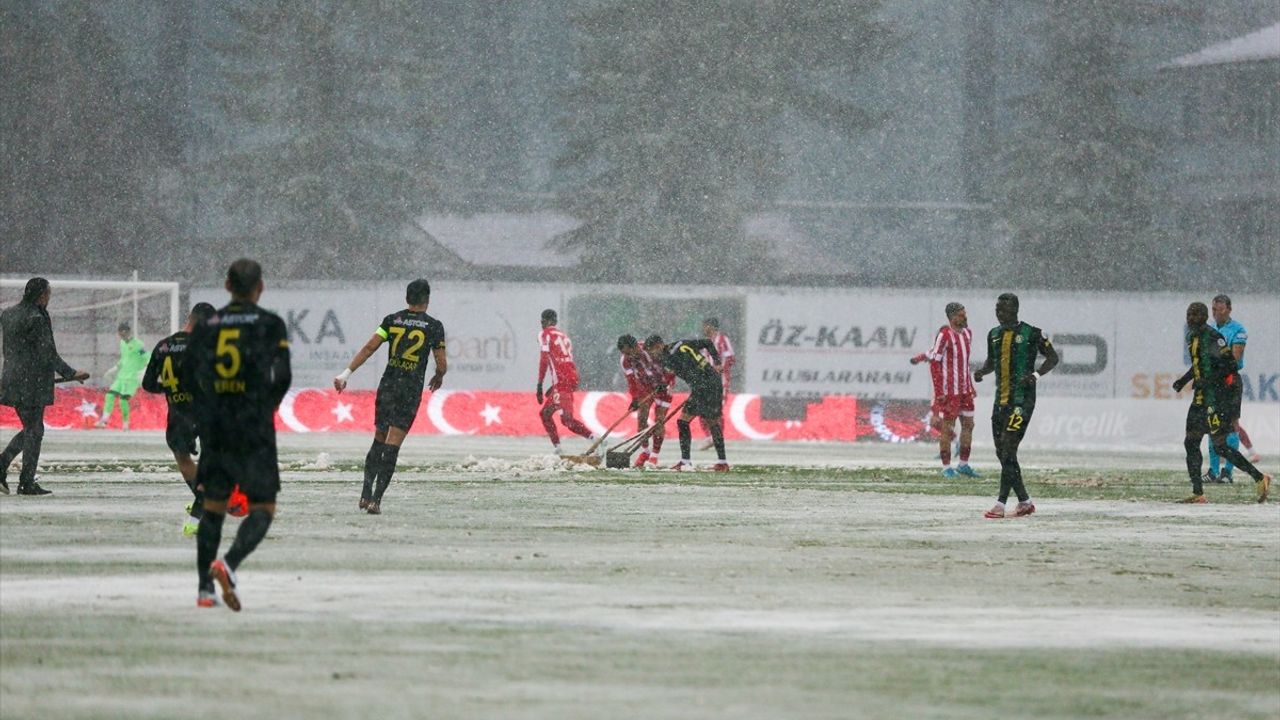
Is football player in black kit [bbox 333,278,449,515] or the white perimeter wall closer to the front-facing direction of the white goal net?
the football player in black kit

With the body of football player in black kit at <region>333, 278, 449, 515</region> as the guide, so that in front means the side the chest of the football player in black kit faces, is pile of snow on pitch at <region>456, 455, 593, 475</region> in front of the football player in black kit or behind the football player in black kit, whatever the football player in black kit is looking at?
in front

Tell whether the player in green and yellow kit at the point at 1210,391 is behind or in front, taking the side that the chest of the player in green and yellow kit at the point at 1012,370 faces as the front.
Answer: behind

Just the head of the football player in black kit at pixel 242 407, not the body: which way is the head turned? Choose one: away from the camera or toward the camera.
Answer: away from the camera

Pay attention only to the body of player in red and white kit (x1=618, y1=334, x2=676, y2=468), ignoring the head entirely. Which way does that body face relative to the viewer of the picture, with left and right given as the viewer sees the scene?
facing the viewer and to the left of the viewer

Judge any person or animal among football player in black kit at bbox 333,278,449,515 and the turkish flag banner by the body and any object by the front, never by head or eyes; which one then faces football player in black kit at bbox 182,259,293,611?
the turkish flag banner

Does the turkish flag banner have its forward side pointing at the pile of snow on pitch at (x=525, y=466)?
yes

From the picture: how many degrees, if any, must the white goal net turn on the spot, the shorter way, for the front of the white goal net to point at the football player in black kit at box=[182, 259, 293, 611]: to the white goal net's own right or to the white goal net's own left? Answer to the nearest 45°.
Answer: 0° — it already faces them
